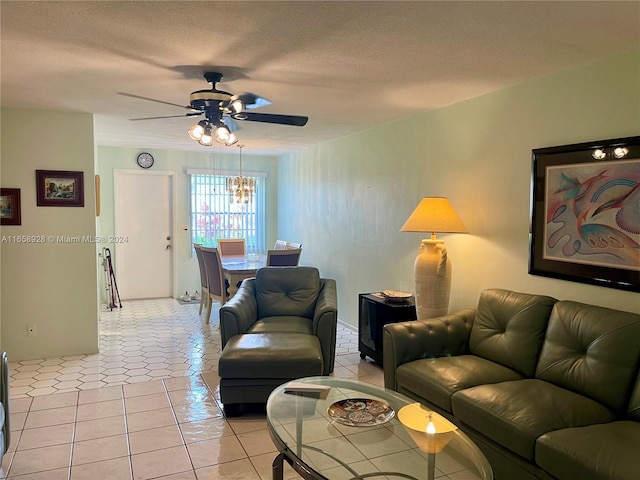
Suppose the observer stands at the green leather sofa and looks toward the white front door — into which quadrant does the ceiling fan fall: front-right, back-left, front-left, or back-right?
front-left

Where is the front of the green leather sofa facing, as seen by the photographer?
facing the viewer and to the left of the viewer

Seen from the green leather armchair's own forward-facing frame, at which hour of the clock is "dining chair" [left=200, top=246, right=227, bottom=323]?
The dining chair is roughly at 5 o'clock from the green leather armchair.

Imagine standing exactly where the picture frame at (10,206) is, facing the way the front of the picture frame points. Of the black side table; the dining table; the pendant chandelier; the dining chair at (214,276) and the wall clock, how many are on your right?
0

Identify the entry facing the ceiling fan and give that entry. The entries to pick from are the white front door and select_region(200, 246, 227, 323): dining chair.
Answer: the white front door

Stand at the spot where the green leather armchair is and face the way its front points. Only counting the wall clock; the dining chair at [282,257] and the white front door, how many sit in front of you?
0

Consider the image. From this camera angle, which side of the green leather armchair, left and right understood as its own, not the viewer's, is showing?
front

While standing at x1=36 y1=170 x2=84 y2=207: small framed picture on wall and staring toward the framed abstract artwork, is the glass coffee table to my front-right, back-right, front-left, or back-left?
front-right

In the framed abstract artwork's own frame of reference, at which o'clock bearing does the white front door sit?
The white front door is roughly at 2 o'clock from the framed abstract artwork.

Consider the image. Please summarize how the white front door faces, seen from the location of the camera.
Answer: facing the viewer

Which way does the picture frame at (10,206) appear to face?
toward the camera

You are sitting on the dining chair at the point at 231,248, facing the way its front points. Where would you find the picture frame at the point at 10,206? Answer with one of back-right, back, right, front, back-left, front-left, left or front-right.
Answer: front-right

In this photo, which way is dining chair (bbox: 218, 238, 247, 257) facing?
toward the camera

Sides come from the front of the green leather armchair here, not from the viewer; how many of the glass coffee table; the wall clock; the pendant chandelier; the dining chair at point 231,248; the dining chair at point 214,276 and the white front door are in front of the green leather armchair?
1

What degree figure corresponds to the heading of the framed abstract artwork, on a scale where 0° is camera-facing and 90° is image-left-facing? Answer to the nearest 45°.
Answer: approximately 45°

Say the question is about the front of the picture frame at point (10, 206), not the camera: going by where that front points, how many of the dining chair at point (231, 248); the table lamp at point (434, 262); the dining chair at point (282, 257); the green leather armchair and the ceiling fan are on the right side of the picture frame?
0

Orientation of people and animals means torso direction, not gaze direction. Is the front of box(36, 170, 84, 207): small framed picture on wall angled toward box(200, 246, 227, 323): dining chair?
no

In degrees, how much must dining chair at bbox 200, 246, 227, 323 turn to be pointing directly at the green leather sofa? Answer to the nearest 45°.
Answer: approximately 90° to its right
